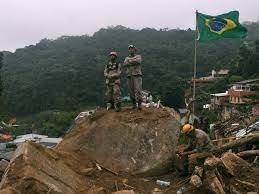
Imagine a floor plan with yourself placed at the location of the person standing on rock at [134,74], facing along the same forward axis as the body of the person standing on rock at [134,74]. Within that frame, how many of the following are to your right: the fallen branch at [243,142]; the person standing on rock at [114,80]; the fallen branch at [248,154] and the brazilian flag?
1

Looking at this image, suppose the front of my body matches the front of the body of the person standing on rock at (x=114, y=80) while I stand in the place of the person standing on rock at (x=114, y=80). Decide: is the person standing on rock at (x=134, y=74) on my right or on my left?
on my left

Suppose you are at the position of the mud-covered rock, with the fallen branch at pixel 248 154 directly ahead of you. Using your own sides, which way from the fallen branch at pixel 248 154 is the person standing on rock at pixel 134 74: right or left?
left

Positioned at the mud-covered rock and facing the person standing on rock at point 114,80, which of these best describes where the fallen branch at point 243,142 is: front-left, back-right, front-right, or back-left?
front-right

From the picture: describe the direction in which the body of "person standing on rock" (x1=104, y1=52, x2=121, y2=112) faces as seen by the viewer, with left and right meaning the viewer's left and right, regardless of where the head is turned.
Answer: facing the viewer

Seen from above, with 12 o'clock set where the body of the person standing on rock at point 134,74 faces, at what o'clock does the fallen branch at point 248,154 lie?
The fallen branch is roughly at 10 o'clock from the person standing on rock.

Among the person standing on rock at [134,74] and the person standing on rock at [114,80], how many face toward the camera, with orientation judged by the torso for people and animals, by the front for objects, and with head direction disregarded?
2

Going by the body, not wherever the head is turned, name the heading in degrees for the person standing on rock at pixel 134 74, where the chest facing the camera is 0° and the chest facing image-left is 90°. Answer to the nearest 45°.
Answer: approximately 0°

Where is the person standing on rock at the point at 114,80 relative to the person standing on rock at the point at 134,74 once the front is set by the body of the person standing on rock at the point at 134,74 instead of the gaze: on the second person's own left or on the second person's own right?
on the second person's own right

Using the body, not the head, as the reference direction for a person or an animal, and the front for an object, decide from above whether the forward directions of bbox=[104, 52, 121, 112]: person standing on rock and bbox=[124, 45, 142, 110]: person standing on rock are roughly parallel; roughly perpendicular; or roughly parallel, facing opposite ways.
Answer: roughly parallel
